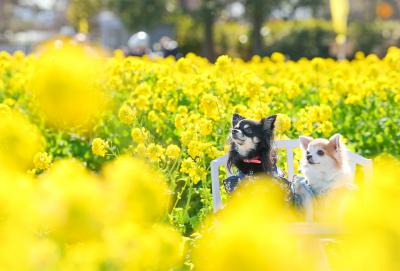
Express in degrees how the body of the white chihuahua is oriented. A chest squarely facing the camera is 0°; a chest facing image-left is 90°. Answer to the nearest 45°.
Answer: approximately 45°

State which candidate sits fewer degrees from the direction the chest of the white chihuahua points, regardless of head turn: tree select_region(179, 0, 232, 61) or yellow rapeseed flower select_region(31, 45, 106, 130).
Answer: the yellow rapeseed flower

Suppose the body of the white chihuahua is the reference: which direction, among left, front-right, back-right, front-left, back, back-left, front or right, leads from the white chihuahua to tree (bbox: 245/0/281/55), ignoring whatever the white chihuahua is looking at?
back-right

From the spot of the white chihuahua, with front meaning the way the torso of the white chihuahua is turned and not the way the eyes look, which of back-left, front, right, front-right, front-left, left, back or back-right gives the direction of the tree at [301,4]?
back-right

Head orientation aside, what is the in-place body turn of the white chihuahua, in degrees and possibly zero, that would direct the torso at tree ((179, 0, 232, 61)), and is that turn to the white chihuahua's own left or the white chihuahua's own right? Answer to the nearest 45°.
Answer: approximately 135° to the white chihuahua's own right

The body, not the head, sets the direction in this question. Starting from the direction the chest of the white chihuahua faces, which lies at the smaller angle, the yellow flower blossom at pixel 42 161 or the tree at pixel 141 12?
the yellow flower blossom
